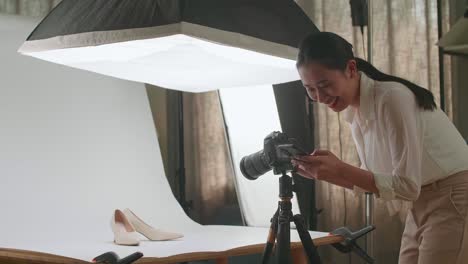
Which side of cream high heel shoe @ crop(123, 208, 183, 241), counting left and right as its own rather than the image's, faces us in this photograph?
right

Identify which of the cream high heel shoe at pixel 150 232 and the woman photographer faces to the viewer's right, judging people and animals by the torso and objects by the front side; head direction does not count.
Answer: the cream high heel shoe

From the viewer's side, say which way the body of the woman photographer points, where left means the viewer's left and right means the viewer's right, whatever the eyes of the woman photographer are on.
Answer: facing the viewer and to the left of the viewer

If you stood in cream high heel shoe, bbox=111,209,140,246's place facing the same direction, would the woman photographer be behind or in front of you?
in front

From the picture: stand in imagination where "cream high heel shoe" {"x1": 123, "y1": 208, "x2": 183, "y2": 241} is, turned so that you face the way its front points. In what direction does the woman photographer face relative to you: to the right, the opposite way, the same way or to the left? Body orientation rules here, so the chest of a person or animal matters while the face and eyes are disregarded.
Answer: the opposite way

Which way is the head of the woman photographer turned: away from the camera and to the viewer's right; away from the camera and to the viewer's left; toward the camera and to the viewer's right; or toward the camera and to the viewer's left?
toward the camera and to the viewer's left

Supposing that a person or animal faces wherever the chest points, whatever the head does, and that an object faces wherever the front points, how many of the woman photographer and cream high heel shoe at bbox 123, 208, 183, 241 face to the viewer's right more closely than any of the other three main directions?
1
